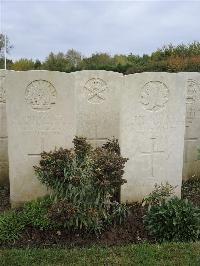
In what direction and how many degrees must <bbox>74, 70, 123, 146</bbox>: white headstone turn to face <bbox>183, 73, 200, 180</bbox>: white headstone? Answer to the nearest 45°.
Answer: approximately 90° to its left

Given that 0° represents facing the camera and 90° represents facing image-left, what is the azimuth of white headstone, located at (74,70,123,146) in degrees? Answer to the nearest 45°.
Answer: approximately 0°

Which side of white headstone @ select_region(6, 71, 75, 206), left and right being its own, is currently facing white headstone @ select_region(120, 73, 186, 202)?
left

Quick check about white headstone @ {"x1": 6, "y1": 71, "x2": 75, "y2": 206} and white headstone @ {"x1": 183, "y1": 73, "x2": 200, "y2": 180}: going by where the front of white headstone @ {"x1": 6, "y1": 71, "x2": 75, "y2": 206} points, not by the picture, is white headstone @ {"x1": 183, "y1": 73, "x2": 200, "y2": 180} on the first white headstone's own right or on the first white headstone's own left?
on the first white headstone's own left
